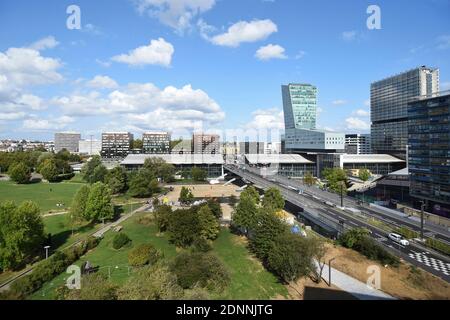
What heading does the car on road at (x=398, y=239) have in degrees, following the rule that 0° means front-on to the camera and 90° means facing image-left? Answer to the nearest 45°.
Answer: approximately 315°

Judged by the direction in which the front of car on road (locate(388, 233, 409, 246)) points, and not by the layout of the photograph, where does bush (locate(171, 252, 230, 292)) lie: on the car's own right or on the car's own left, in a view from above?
on the car's own right

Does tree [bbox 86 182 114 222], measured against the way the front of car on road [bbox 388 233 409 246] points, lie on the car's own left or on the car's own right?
on the car's own right

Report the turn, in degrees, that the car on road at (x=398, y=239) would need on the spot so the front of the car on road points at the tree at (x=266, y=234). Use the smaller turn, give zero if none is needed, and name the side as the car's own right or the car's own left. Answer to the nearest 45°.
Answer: approximately 90° to the car's own right

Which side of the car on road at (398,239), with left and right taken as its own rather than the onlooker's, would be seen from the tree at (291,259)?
right

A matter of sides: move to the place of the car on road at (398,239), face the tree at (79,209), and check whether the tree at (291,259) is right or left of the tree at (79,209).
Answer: left

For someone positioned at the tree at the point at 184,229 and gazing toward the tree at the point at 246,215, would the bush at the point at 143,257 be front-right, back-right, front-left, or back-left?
back-right
